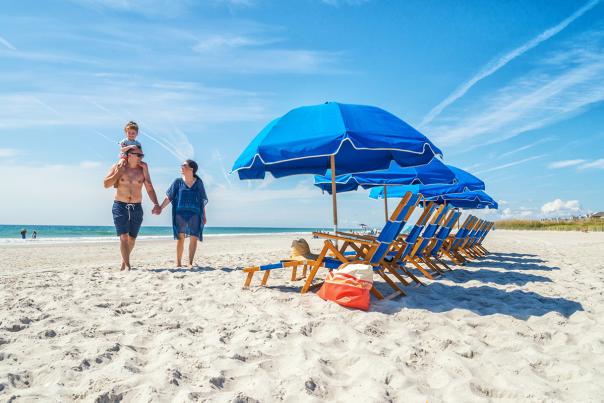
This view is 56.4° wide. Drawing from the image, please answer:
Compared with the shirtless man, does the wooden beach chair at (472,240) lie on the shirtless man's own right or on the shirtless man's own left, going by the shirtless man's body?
on the shirtless man's own left

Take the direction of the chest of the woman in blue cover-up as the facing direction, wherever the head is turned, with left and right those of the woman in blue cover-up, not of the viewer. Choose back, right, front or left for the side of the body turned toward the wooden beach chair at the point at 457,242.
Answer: left

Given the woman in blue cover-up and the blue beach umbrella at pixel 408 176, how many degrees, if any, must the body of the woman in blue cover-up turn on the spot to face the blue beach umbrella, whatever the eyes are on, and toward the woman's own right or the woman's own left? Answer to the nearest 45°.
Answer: approximately 90° to the woman's own left

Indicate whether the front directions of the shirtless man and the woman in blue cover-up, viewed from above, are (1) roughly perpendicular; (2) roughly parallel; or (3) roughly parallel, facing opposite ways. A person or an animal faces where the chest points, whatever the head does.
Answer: roughly parallel

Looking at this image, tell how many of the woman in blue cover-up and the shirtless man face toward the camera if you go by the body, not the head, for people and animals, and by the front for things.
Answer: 2

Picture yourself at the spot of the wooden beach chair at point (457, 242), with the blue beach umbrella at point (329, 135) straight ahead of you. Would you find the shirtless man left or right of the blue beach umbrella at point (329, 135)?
right

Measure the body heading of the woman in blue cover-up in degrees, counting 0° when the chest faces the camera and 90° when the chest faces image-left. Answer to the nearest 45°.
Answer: approximately 0°

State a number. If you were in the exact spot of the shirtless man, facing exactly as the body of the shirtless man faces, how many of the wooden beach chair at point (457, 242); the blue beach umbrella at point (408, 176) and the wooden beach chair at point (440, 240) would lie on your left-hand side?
3

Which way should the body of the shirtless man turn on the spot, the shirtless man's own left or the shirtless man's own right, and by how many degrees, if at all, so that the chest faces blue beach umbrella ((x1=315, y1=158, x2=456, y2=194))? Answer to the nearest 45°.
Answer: approximately 90° to the shirtless man's own left

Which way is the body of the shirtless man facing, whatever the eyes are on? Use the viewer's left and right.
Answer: facing the viewer

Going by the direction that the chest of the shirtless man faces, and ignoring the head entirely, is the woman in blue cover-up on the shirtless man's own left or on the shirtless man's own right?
on the shirtless man's own left

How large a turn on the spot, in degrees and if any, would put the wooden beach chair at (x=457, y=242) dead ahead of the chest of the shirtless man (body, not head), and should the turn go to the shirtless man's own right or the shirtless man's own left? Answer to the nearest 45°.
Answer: approximately 90° to the shirtless man's own left
